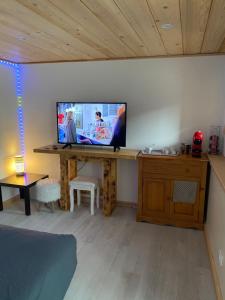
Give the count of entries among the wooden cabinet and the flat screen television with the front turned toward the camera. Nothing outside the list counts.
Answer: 2

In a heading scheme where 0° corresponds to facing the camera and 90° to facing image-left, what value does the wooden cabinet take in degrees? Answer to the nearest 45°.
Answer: approximately 0°

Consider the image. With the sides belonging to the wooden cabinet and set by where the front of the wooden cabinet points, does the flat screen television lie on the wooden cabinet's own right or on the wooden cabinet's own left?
on the wooden cabinet's own right

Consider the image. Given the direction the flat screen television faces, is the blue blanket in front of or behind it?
in front

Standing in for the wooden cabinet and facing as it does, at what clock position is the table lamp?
The table lamp is roughly at 3 o'clock from the wooden cabinet.

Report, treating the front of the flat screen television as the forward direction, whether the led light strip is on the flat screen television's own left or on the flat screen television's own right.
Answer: on the flat screen television's own right

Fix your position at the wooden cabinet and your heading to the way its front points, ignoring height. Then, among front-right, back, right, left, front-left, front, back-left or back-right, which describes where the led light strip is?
right

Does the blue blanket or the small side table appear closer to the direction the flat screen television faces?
the blue blanket

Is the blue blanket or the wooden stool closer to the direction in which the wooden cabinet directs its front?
the blue blanket

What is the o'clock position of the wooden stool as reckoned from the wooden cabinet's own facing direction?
The wooden stool is roughly at 3 o'clock from the wooden cabinet.
